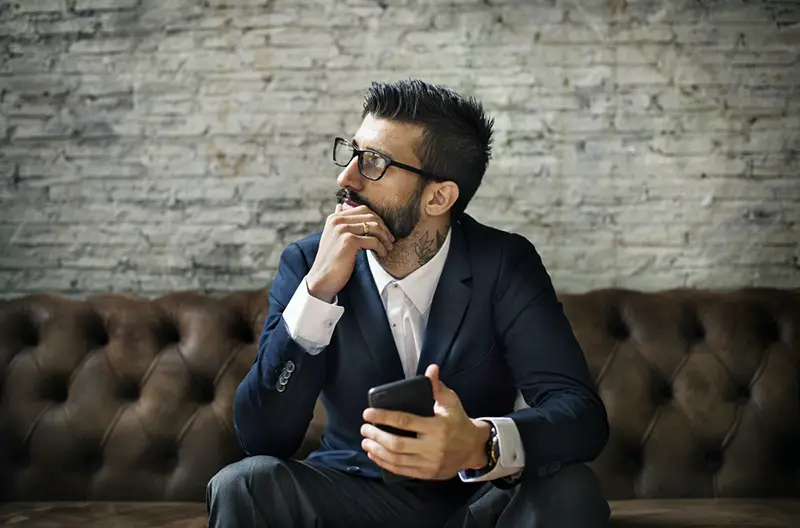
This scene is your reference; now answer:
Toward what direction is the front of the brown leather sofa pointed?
toward the camera

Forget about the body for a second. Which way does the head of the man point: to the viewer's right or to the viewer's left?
to the viewer's left

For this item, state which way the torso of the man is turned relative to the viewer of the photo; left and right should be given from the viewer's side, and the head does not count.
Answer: facing the viewer
